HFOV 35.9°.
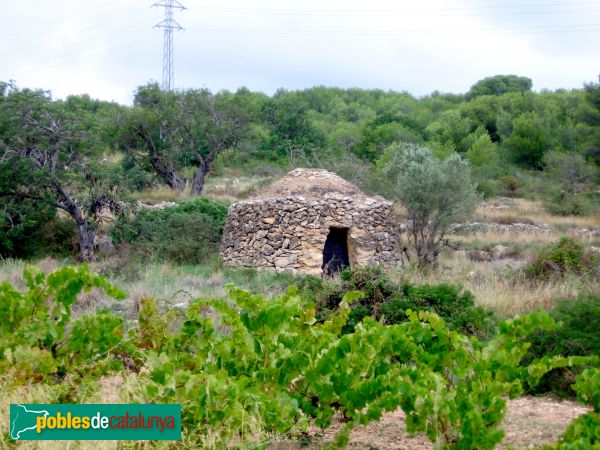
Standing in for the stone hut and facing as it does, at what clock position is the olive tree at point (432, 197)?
The olive tree is roughly at 8 o'clock from the stone hut.

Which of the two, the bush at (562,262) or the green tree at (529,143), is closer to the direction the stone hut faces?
the bush

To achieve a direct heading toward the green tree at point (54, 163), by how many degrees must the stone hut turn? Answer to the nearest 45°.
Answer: approximately 135° to its right

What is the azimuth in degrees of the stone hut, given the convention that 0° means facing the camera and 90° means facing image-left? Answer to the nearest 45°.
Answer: approximately 0°

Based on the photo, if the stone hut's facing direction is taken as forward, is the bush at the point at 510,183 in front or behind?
behind

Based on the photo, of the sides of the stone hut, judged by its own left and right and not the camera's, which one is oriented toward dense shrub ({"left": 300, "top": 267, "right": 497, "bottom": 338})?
front

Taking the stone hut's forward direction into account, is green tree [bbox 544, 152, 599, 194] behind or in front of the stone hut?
behind

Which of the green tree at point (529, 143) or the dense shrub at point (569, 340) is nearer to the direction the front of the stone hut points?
the dense shrub
